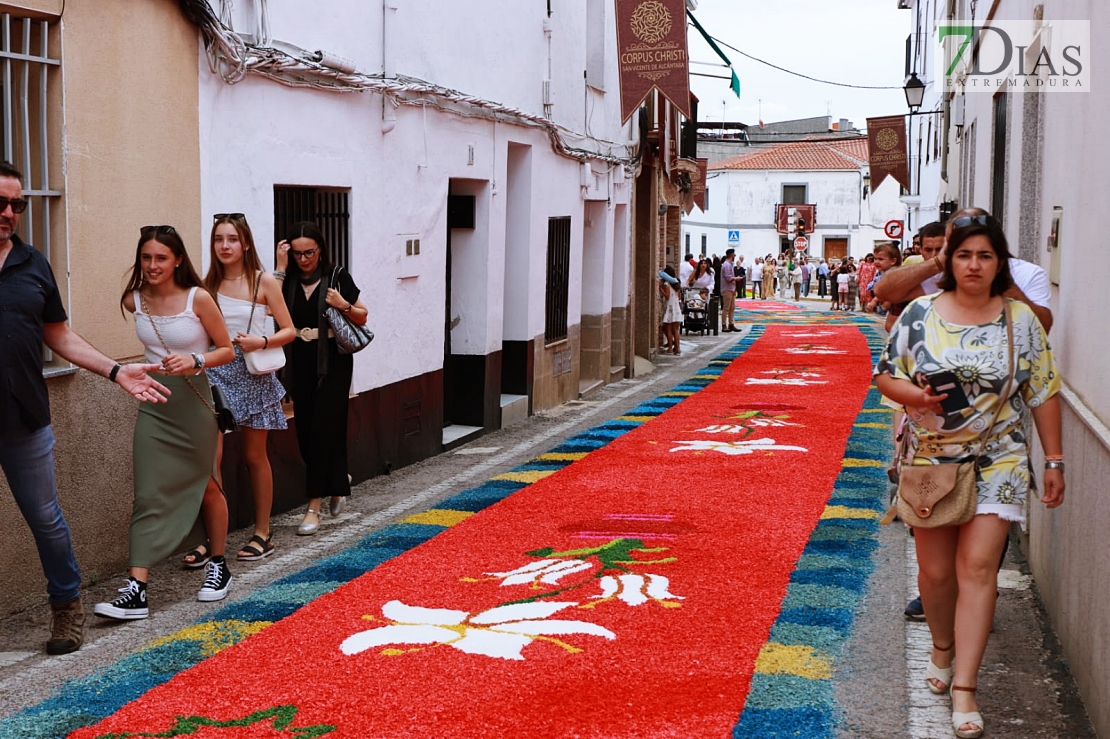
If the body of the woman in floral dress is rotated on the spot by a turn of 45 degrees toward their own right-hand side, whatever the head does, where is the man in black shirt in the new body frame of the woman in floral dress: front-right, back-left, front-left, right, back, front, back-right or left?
front-right

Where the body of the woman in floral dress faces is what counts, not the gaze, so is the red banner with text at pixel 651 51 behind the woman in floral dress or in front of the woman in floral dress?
behind

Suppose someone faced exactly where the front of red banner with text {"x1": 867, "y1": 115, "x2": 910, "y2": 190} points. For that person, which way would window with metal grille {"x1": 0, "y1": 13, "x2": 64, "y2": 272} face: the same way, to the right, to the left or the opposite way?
to the left

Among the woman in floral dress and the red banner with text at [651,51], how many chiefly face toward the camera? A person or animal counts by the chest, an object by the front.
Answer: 2

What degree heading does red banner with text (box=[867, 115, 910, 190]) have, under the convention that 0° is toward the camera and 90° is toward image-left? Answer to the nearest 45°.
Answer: approximately 0°

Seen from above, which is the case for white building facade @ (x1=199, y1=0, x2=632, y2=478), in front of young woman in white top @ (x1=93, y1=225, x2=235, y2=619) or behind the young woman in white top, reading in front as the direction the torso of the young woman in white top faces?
behind

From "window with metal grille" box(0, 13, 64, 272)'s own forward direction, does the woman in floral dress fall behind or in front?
in front

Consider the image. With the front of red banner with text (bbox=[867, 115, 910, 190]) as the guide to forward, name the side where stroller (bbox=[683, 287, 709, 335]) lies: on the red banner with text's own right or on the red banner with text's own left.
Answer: on the red banner with text's own right

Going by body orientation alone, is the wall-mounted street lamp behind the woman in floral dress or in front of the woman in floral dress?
behind

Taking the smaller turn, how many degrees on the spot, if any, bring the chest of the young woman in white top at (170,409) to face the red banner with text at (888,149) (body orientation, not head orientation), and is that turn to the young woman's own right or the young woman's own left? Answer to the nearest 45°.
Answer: approximately 180°

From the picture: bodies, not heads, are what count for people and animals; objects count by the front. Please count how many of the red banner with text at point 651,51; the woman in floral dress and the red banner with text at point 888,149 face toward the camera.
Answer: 3
